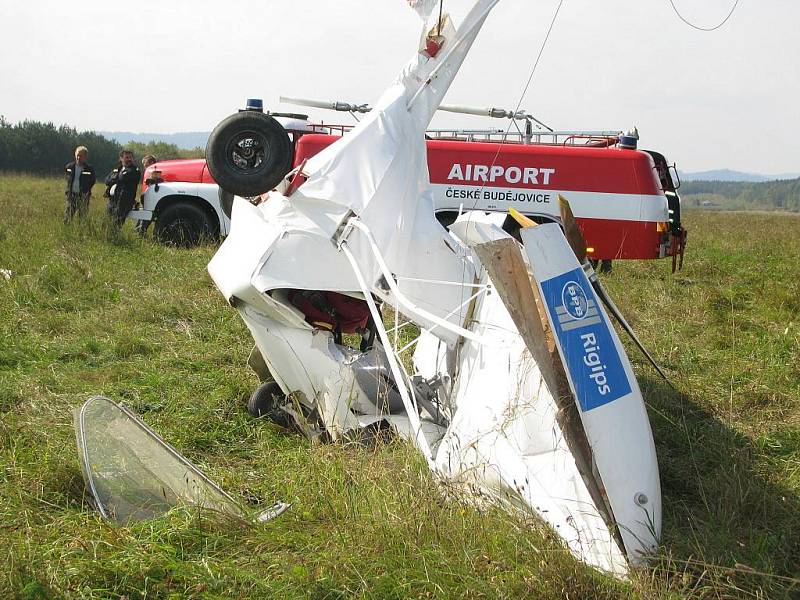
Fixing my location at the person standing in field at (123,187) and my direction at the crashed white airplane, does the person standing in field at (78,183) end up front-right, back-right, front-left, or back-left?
back-right

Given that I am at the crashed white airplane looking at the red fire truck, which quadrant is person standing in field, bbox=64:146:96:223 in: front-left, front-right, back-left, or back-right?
front-left

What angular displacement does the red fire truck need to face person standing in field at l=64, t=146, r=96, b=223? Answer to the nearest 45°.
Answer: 0° — it already faces them

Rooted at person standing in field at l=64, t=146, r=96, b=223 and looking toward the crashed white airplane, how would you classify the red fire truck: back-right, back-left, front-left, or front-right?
front-left

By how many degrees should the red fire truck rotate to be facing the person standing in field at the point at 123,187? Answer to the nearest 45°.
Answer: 0° — it already faces them

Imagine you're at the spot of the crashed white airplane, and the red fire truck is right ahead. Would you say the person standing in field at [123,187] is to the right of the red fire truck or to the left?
left
